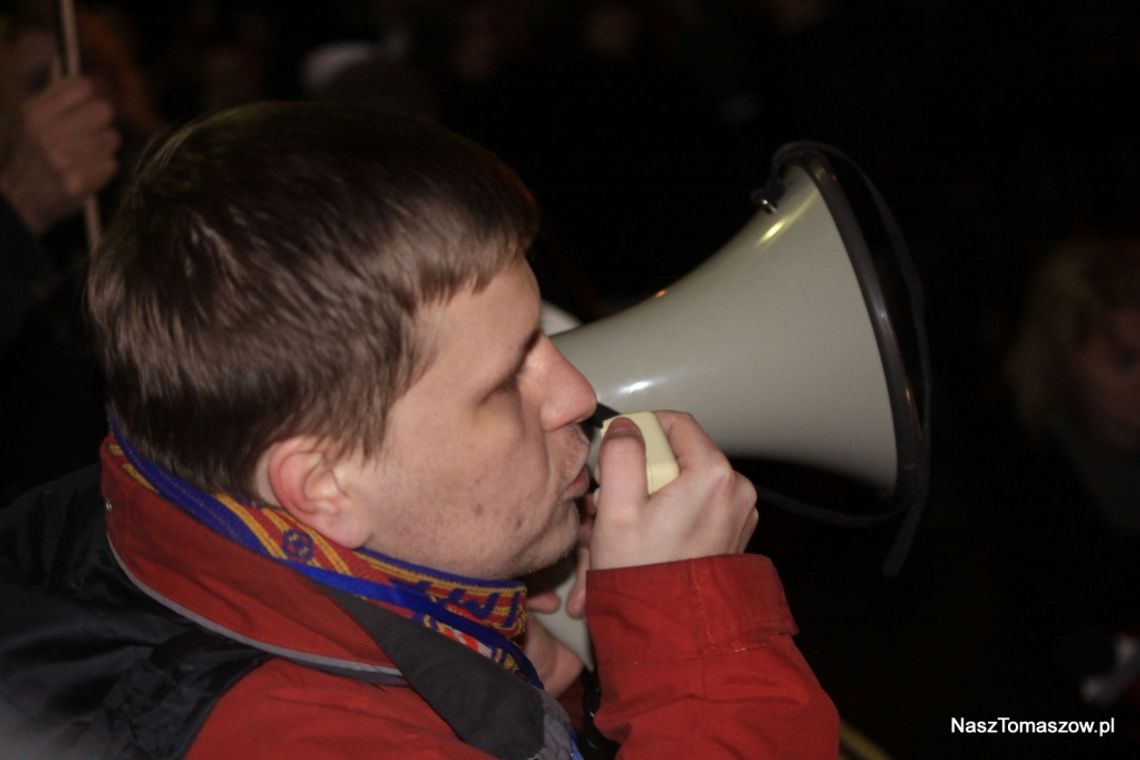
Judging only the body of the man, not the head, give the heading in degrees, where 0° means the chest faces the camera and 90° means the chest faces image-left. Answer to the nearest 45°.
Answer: approximately 270°

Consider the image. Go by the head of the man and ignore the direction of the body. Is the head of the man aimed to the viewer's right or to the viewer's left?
to the viewer's right

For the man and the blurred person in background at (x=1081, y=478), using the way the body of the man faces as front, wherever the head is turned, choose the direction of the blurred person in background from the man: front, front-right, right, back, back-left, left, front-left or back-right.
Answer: front-left
